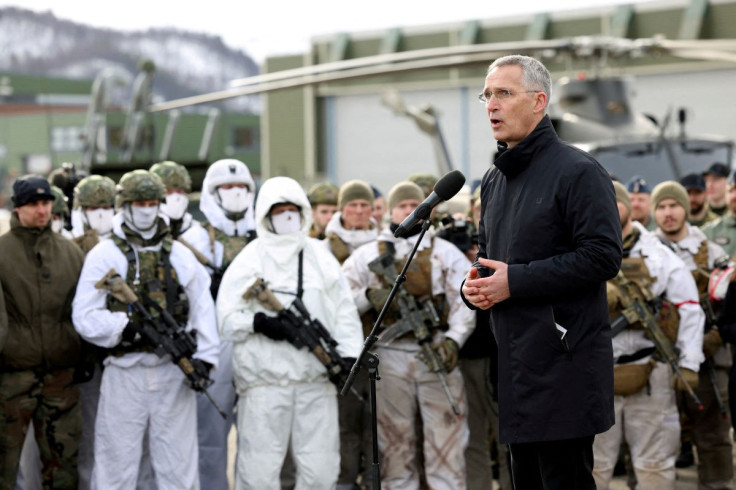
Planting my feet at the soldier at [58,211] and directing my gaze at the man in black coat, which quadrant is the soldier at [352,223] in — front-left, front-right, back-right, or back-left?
front-left

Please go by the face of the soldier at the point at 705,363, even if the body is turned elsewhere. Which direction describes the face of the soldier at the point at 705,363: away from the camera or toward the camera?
toward the camera

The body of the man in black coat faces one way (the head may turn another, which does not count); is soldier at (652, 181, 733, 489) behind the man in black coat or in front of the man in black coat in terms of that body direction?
behind

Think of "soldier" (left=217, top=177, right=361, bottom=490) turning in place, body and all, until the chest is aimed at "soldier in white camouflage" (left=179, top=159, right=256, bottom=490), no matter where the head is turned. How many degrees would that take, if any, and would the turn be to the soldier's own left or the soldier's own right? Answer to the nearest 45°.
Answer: approximately 180°

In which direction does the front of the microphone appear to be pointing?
to the viewer's right

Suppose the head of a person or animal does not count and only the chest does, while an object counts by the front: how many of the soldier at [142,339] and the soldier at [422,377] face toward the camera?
2

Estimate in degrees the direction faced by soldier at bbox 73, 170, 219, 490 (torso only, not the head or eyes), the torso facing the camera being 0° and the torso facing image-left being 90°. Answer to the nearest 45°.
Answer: approximately 0°

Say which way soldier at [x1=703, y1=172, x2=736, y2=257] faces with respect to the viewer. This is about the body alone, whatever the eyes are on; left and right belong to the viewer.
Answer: facing the viewer

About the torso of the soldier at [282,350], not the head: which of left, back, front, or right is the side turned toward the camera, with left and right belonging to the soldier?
front

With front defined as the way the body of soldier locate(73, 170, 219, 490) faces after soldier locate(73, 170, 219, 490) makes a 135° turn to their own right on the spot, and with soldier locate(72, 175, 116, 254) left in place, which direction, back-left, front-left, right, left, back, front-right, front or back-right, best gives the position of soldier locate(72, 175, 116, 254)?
front-right

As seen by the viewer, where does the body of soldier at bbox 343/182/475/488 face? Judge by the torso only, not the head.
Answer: toward the camera

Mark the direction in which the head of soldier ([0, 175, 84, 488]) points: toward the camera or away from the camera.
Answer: toward the camera

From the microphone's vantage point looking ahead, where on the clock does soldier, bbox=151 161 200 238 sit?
The soldier is roughly at 8 o'clock from the microphone.

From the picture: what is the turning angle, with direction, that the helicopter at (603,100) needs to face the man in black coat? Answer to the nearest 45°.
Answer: approximately 45° to its right

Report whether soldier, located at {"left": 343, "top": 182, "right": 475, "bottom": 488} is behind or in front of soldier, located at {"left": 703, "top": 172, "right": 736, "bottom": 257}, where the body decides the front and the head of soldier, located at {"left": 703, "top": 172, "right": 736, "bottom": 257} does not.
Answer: in front

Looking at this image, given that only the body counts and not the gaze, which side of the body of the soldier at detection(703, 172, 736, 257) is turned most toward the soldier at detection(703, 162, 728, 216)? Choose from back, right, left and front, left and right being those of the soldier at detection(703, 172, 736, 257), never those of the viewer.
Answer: back

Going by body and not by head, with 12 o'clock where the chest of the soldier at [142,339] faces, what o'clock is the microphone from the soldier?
The microphone is roughly at 11 o'clock from the soldier.

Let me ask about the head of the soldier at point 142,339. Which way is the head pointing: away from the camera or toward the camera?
toward the camera
